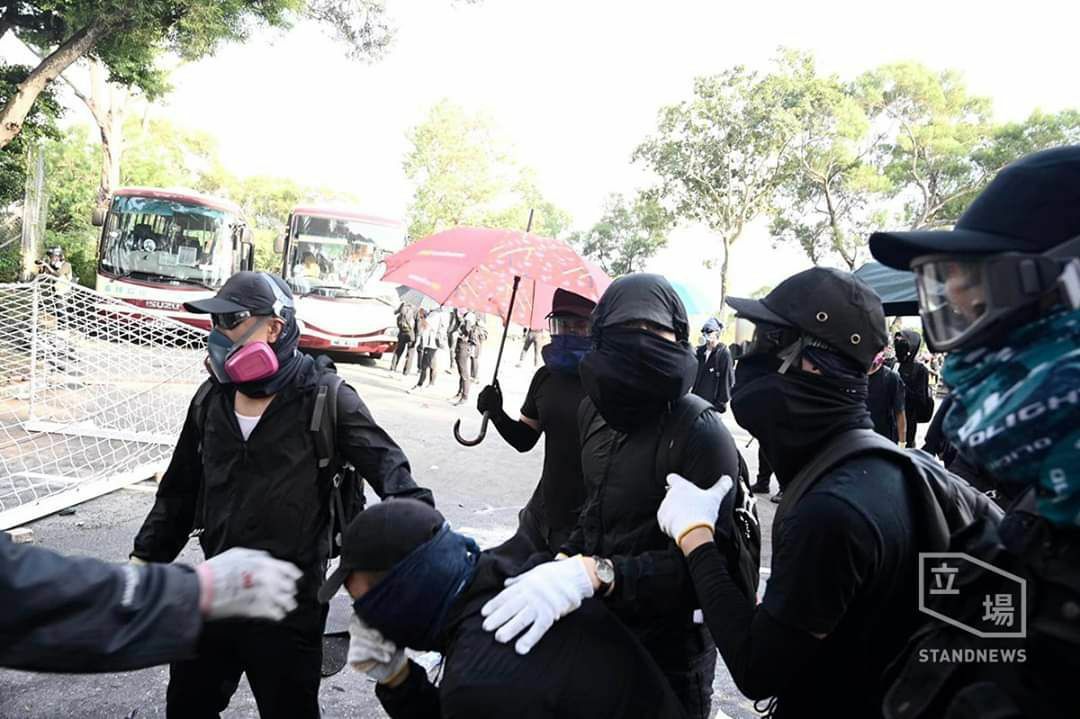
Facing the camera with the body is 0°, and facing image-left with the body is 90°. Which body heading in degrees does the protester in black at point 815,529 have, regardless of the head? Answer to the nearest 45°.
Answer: approximately 90°

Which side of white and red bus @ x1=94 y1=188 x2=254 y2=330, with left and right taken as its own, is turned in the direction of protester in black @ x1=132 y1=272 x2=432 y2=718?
front

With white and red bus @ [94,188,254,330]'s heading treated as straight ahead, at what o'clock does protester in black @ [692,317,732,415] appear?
The protester in black is roughly at 11 o'clock from the white and red bus.

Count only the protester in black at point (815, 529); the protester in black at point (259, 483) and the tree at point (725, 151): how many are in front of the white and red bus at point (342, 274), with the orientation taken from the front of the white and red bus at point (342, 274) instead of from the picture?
2

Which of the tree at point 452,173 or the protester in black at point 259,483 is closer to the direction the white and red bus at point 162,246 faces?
the protester in black

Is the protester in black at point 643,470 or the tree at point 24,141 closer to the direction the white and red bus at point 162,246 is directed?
the protester in black

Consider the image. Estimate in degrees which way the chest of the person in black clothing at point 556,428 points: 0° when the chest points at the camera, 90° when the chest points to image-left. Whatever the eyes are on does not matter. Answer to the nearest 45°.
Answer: approximately 0°

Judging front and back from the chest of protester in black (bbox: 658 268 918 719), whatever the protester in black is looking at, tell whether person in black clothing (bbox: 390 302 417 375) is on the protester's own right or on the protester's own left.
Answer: on the protester's own right

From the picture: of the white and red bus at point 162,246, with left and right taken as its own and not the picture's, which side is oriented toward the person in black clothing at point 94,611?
front

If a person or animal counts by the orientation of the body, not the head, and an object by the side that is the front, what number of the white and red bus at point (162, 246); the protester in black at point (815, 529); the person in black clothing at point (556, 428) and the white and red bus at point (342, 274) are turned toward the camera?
3

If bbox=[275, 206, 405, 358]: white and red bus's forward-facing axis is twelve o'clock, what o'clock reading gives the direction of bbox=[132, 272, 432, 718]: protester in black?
The protester in black is roughly at 12 o'clock from the white and red bus.

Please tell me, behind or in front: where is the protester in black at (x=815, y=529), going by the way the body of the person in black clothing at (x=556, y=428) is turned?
in front

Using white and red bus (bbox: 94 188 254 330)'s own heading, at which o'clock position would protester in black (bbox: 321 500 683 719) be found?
The protester in black is roughly at 12 o'clock from the white and red bus.
